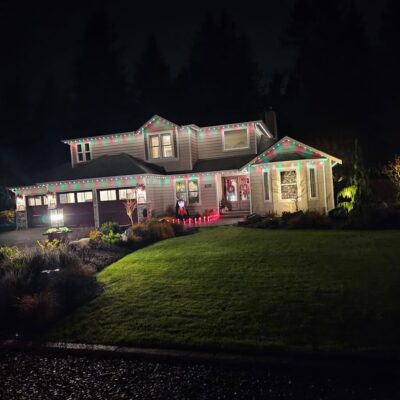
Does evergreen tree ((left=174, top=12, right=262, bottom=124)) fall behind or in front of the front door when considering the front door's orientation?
behind

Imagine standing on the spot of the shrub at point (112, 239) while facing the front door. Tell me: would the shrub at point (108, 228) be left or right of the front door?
left

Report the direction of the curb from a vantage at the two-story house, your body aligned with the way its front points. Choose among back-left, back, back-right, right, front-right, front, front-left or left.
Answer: front

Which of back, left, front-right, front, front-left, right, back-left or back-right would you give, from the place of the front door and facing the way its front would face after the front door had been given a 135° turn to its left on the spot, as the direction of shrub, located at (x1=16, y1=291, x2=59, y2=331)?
back-right

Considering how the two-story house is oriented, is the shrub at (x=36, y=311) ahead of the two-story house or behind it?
ahead

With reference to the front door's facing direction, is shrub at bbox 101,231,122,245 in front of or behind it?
in front

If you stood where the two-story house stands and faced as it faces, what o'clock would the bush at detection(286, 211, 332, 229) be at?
The bush is roughly at 11 o'clock from the two-story house.

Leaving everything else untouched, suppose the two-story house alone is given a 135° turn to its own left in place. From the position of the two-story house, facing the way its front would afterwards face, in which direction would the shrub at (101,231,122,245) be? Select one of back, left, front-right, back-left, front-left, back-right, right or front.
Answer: back-right

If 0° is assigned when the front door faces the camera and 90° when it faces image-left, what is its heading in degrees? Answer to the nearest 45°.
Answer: approximately 0°

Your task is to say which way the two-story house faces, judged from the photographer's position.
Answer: facing the viewer
